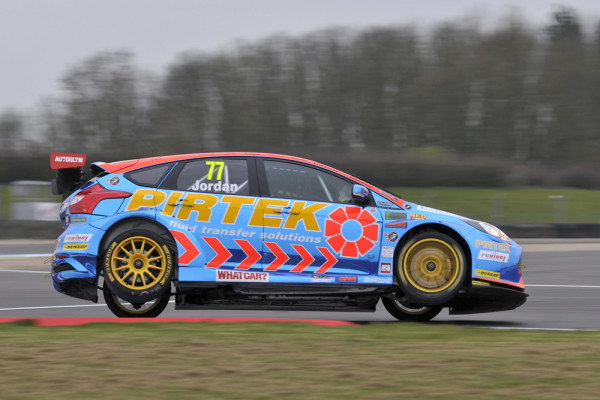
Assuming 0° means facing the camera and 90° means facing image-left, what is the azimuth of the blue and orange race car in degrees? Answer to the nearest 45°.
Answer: approximately 270°

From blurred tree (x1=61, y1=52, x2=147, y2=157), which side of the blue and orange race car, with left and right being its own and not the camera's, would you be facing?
left

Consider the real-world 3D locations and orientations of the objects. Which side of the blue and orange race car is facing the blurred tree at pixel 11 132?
left
